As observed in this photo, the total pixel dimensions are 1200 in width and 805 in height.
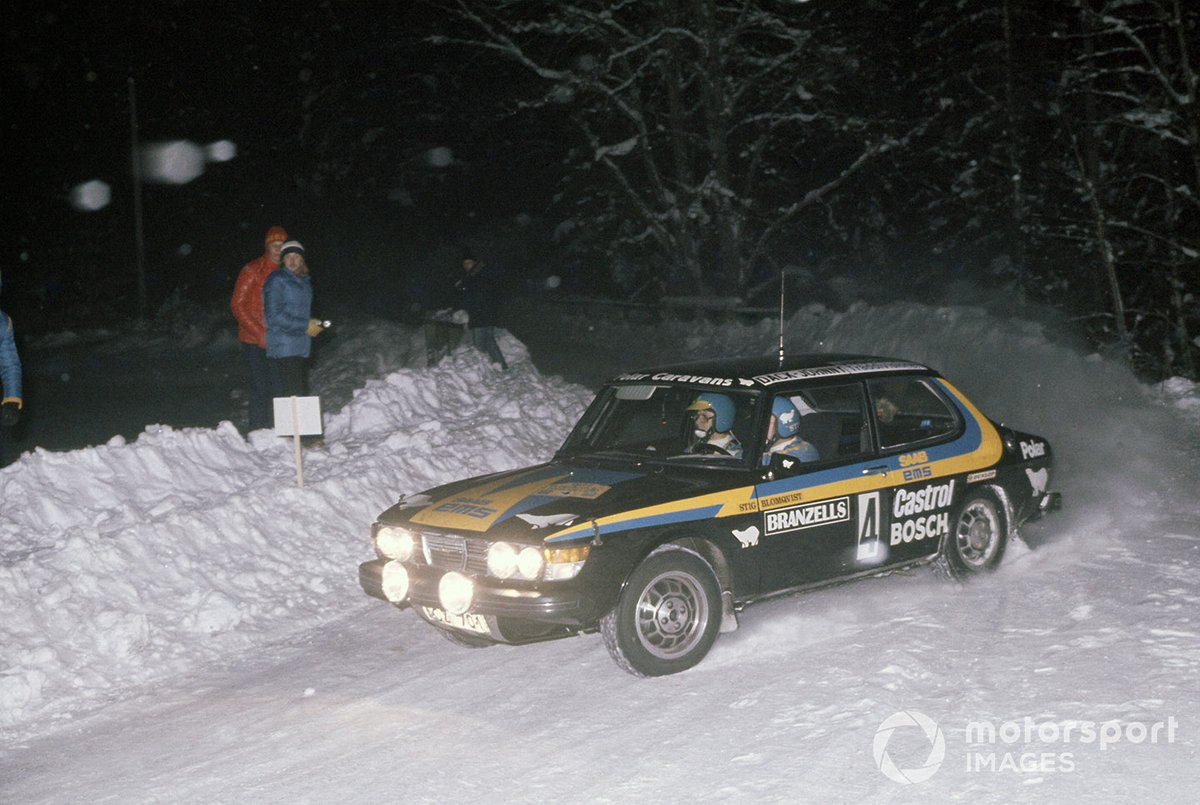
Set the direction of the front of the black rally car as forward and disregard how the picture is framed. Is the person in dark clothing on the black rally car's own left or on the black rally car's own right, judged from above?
on the black rally car's own right

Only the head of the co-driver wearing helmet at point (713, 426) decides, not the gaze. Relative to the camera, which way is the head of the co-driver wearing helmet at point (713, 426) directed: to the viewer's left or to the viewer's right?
to the viewer's left

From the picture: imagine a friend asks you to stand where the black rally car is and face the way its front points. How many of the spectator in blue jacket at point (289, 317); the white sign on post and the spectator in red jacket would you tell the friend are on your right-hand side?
3

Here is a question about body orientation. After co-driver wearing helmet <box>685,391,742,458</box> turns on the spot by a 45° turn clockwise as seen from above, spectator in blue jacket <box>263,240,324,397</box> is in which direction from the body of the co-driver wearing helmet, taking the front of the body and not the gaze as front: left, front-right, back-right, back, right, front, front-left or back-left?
front-right

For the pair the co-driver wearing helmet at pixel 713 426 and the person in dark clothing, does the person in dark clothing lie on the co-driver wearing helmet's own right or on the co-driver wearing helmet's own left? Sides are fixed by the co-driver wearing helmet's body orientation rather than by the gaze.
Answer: on the co-driver wearing helmet's own right

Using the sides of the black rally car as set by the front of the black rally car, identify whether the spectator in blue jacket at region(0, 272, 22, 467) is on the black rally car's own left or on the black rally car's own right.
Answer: on the black rally car's own right

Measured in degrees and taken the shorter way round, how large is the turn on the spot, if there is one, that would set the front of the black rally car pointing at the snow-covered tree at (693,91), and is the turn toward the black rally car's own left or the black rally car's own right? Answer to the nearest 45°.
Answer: approximately 135° to the black rally car's own right

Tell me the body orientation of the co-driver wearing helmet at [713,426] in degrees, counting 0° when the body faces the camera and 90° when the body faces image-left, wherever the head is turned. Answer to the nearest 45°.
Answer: approximately 45°

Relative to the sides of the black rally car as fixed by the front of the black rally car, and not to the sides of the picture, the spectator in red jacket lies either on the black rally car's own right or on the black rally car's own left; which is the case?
on the black rally car's own right

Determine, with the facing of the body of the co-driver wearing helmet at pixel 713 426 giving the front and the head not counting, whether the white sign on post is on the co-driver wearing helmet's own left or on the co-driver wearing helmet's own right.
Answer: on the co-driver wearing helmet's own right

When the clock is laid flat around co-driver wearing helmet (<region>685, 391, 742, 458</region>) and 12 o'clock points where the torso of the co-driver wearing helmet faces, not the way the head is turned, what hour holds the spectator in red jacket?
The spectator in red jacket is roughly at 3 o'clock from the co-driver wearing helmet.

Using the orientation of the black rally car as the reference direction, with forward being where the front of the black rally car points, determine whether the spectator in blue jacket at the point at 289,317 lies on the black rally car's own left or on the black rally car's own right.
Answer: on the black rally car's own right
